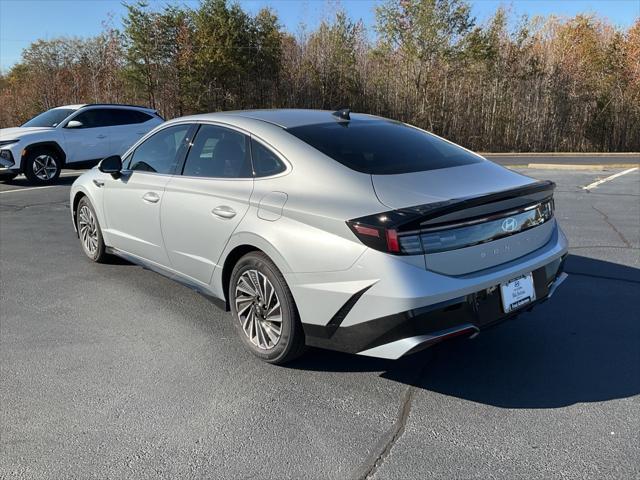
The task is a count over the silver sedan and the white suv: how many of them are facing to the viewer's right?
0

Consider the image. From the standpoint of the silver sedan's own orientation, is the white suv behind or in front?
in front

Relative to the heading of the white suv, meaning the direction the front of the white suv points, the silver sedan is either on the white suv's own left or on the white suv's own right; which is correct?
on the white suv's own left

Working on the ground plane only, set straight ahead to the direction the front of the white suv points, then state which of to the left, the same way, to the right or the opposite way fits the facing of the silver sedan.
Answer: to the right

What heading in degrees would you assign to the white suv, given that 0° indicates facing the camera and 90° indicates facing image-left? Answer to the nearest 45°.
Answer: approximately 45°

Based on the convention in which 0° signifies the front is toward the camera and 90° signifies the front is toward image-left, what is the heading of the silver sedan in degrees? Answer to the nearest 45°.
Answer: approximately 135°
